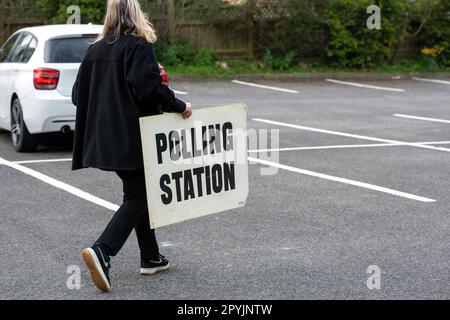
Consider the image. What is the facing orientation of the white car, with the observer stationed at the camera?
facing away from the viewer and to the left of the viewer

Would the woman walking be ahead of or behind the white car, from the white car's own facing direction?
behind

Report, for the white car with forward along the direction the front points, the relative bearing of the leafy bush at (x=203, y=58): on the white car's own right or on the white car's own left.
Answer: on the white car's own right

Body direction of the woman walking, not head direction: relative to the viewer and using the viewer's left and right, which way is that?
facing away from the viewer and to the right of the viewer

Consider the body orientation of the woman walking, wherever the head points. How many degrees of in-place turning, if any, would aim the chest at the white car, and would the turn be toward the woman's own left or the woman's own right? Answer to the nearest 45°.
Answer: approximately 45° to the woman's own left

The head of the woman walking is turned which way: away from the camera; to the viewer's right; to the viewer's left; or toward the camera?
away from the camera
